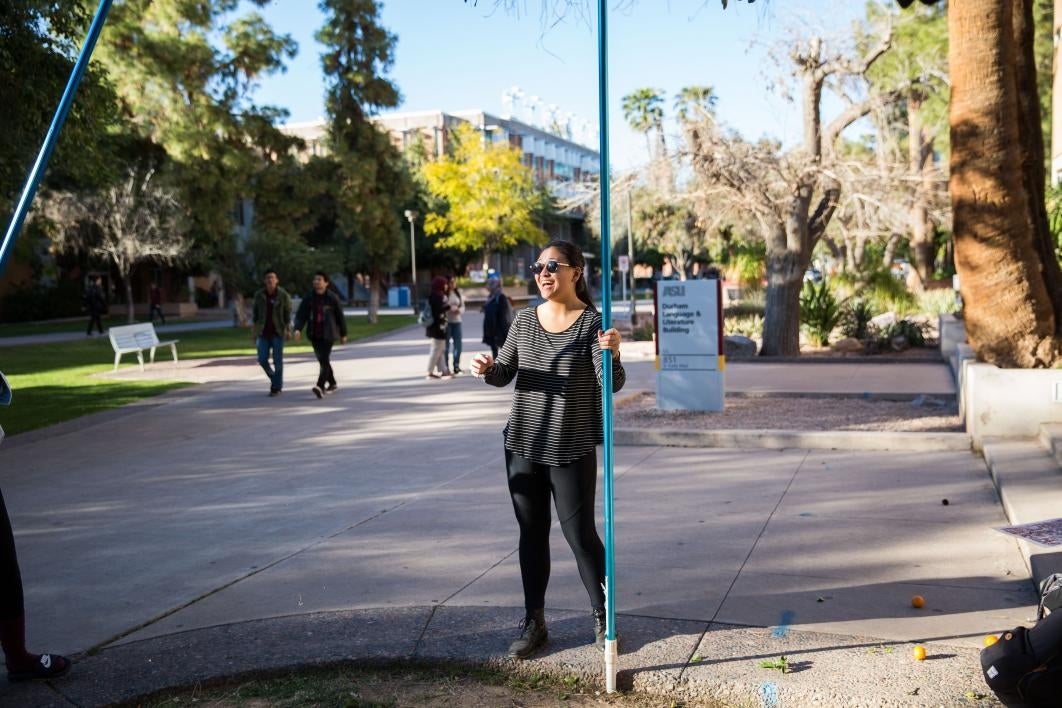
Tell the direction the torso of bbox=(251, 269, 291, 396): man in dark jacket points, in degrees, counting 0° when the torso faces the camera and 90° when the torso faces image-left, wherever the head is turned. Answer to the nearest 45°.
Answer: approximately 0°

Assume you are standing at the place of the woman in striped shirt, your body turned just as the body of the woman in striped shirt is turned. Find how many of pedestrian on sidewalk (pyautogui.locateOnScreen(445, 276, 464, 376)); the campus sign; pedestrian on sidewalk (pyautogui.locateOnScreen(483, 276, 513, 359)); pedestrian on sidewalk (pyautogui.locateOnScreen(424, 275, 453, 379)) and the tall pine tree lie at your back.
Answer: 5

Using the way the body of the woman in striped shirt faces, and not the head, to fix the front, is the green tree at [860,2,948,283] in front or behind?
behind

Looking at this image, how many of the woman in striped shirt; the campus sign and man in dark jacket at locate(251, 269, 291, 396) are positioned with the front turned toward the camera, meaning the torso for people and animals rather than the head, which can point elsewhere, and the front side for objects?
3

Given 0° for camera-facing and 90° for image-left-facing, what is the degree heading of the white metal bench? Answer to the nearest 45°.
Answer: approximately 315°

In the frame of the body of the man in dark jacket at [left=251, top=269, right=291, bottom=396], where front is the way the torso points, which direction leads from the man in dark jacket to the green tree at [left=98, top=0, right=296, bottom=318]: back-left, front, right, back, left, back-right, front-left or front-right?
back

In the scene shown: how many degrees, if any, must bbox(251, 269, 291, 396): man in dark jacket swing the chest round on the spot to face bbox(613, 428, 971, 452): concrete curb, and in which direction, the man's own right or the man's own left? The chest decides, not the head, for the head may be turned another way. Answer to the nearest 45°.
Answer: approximately 45° to the man's own left

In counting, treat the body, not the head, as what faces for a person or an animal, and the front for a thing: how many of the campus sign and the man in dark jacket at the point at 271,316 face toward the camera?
2

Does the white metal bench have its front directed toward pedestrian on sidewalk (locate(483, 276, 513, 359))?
yes

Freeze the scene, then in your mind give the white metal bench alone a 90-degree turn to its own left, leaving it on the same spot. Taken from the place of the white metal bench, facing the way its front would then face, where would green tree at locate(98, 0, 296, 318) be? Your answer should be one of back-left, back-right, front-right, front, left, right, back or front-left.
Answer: front-left

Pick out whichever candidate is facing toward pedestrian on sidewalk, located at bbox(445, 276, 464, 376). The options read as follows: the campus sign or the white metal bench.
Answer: the white metal bench

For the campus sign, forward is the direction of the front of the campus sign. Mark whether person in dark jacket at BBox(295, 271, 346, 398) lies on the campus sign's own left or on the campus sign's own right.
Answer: on the campus sign's own right
